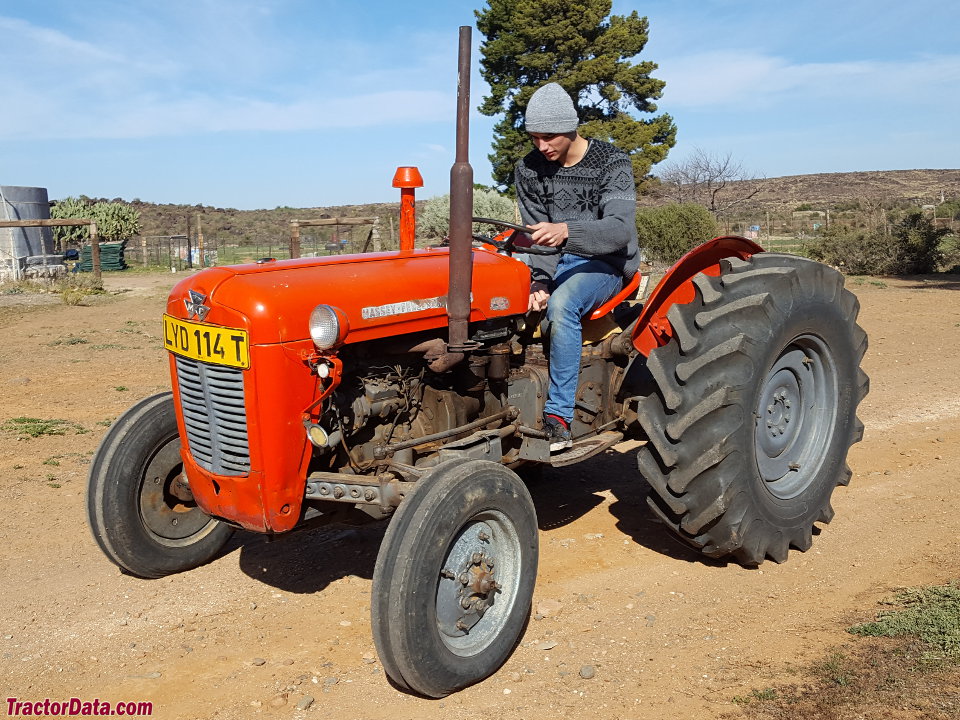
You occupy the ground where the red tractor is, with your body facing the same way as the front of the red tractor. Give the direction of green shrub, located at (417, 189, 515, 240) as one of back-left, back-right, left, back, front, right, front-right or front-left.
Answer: back-right

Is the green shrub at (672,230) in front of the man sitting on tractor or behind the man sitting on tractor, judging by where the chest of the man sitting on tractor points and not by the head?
behind

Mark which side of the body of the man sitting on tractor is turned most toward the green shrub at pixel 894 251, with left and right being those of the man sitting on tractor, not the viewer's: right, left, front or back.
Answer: back

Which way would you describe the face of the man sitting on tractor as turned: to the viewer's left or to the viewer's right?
to the viewer's left

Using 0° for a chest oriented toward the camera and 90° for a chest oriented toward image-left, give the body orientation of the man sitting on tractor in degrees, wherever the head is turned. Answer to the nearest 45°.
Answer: approximately 45°

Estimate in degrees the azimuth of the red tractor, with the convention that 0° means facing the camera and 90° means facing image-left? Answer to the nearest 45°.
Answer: approximately 45°

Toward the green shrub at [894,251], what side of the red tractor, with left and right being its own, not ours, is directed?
back
